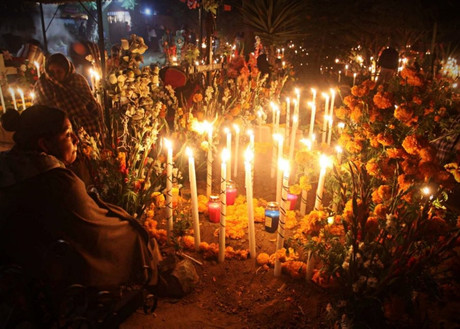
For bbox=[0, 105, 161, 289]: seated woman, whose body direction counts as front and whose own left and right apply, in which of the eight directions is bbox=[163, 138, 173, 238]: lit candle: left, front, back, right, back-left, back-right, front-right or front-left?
front-left

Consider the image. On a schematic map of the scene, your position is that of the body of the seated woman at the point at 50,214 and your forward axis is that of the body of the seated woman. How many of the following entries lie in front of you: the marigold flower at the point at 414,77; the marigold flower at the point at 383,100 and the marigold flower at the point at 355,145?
3

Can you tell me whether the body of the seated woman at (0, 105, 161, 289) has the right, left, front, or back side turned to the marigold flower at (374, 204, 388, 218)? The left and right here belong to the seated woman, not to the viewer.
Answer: front

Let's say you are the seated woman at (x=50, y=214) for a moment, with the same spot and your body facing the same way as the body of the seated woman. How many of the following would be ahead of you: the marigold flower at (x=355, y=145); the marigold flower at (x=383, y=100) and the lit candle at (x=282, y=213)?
3

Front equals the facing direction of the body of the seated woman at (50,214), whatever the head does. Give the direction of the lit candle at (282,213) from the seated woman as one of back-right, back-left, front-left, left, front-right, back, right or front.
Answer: front

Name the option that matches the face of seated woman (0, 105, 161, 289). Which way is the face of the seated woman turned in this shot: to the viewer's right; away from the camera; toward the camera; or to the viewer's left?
to the viewer's right

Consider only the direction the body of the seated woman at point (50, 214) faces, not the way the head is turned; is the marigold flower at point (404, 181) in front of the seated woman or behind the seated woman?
in front

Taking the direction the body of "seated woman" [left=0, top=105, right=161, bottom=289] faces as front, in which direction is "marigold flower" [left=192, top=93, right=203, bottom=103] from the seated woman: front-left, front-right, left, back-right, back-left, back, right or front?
front-left

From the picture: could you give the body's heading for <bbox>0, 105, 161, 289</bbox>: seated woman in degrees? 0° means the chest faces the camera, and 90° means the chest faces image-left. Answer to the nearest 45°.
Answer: approximately 270°

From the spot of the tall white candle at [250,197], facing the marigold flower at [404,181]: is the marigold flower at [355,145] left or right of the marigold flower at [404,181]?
left

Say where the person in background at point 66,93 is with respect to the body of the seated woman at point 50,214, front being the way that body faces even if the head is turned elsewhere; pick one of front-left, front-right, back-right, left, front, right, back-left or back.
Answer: left

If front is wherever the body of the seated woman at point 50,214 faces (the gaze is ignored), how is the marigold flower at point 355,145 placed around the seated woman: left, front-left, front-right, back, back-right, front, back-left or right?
front

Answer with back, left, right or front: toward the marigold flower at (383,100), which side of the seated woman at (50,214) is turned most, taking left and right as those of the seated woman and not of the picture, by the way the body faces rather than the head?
front
